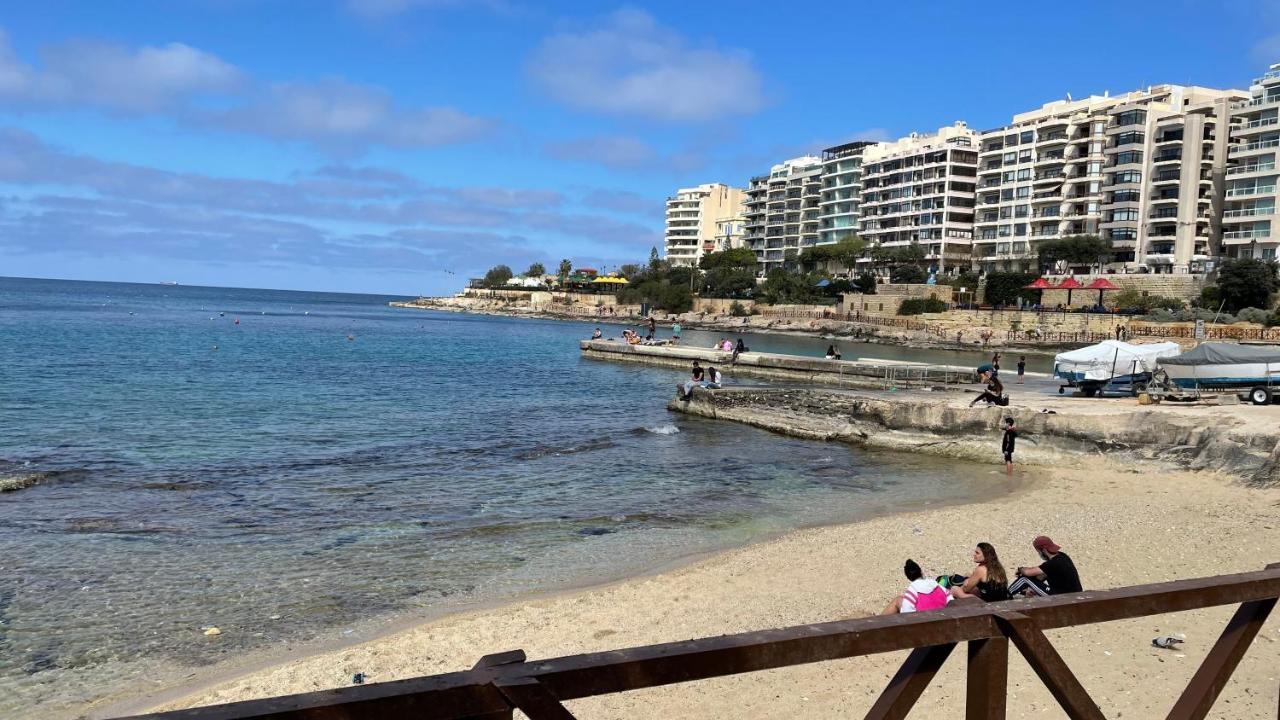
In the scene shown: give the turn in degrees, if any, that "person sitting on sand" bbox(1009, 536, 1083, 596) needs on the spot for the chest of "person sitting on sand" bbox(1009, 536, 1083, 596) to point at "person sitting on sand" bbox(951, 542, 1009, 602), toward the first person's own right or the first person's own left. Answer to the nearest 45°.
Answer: approximately 45° to the first person's own left

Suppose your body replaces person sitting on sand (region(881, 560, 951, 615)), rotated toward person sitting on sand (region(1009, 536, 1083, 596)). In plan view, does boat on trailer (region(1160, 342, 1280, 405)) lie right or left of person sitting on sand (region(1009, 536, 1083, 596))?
left

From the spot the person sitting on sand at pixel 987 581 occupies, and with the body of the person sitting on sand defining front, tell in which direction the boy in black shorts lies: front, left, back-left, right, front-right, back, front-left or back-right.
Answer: right

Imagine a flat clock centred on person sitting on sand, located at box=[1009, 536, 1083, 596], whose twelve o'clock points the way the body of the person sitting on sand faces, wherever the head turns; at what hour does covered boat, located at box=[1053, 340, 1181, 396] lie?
The covered boat is roughly at 3 o'clock from the person sitting on sand.

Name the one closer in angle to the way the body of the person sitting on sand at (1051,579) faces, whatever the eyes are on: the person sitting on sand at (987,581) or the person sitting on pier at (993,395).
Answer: the person sitting on sand

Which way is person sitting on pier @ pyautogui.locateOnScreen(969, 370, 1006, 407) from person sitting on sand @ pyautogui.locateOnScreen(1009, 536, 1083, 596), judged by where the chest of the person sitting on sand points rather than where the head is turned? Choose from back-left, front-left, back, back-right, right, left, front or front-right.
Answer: right

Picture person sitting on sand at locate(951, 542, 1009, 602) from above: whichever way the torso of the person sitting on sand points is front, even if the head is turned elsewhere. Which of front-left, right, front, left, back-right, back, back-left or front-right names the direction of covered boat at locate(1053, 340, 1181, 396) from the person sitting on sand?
right

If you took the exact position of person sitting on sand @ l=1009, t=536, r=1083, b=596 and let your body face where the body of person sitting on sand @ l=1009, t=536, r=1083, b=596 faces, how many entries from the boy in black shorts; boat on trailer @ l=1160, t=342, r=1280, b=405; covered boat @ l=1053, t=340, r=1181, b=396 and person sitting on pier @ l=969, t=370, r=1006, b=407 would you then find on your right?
4

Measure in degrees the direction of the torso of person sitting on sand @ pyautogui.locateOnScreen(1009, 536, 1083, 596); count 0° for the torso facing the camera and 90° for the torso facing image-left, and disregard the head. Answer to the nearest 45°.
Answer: approximately 90°

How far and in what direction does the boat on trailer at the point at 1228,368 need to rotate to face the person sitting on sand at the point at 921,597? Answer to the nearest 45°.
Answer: approximately 90° to its left

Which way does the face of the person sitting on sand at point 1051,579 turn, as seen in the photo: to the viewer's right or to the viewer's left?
to the viewer's left

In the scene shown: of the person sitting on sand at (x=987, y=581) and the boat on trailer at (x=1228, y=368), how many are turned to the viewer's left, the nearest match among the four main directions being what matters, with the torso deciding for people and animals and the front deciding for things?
2

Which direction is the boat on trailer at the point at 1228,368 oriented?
to the viewer's left

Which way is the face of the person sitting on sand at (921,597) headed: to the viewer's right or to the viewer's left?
to the viewer's left
